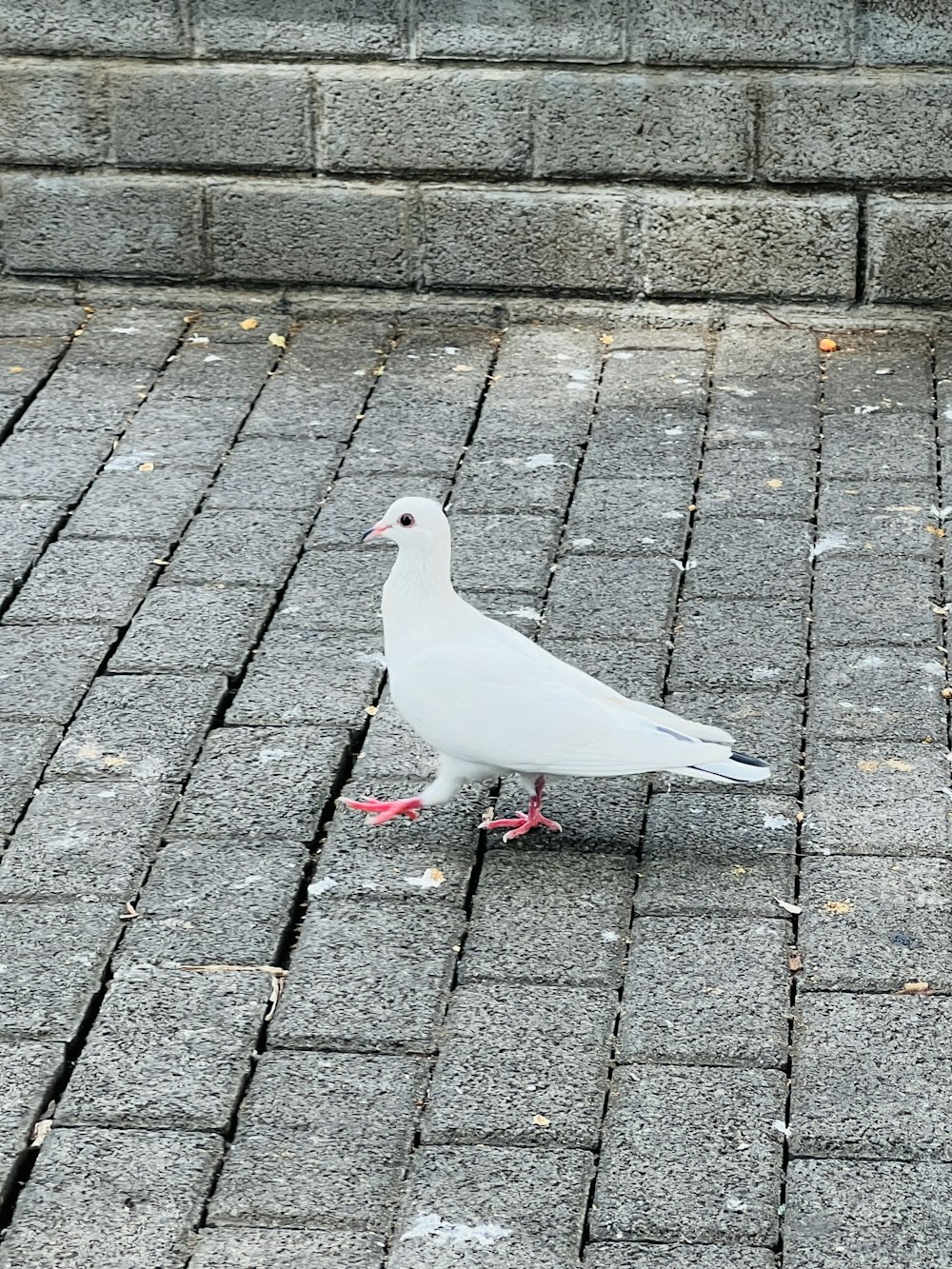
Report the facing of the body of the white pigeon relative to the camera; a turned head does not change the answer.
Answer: to the viewer's left
